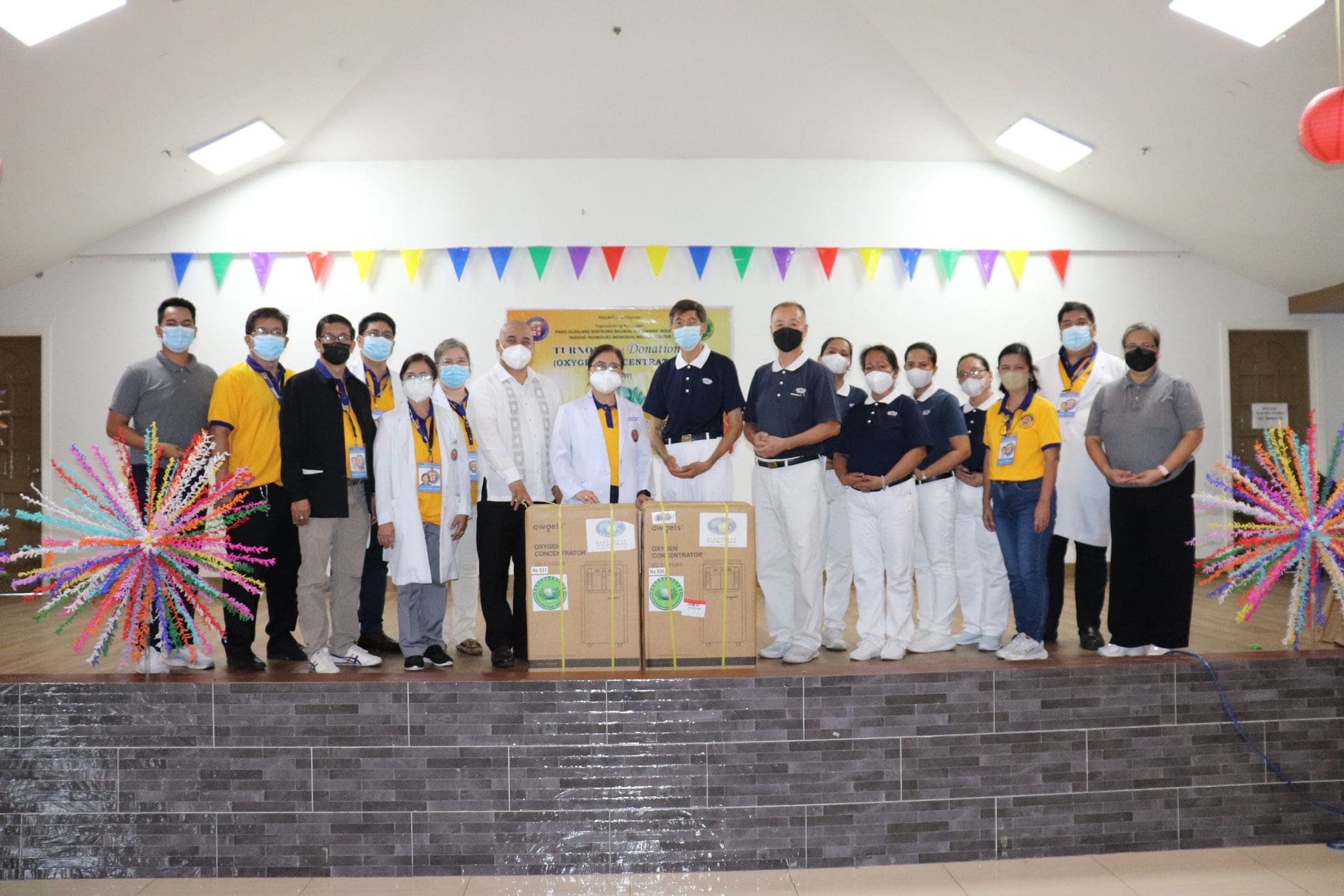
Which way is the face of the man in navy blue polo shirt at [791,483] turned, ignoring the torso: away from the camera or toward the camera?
toward the camera

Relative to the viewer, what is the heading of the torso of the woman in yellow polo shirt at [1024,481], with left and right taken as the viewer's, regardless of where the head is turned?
facing the viewer and to the left of the viewer

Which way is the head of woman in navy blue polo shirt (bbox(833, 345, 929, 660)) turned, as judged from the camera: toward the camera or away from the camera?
toward the camera

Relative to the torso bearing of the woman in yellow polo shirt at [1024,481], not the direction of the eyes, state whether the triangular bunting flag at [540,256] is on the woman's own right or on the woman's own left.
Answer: on the woman's own right

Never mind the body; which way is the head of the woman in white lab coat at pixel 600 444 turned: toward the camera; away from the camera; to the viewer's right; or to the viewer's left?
toward the camera

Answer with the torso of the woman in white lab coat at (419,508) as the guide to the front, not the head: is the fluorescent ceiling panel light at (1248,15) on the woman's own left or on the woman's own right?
on the woman's own left

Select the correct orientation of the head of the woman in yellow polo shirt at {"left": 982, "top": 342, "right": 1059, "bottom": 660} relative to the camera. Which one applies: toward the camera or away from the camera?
toward the camera

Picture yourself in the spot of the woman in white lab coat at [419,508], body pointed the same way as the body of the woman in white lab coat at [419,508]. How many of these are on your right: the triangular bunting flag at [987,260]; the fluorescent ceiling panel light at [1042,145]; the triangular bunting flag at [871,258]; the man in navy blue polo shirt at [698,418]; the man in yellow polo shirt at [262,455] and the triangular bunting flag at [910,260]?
1

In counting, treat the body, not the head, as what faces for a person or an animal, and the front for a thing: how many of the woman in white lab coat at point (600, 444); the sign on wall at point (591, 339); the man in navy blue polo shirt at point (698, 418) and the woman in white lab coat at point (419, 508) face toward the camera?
4

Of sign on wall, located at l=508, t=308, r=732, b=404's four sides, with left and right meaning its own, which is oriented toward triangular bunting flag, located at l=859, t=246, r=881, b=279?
left

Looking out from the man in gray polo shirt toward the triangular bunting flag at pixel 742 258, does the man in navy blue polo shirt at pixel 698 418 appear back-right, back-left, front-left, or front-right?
front-right

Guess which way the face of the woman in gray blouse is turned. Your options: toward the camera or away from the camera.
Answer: toward the camera

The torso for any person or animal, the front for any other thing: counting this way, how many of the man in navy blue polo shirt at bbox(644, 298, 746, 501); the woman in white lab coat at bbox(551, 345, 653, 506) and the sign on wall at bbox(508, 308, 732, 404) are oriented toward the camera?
3

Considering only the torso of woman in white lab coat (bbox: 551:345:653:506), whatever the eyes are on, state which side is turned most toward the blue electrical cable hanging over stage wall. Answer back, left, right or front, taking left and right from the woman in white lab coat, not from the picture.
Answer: left

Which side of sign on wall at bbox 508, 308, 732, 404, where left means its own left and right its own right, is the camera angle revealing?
front

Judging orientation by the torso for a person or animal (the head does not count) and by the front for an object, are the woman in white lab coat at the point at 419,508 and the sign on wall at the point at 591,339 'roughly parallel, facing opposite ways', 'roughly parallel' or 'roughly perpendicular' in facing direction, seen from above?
roughly parallel

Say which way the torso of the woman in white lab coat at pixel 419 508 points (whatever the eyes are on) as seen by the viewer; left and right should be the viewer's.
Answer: facing the viewer

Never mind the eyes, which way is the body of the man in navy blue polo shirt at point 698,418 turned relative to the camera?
toward the camera

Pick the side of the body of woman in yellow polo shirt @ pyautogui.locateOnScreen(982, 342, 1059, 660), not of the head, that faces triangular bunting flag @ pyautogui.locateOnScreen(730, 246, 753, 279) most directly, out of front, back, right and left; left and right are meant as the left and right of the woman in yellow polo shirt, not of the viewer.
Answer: right
